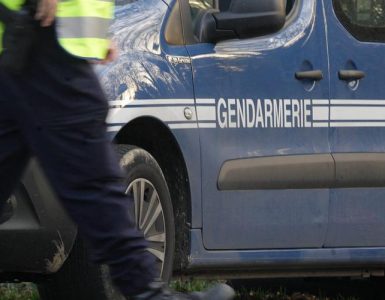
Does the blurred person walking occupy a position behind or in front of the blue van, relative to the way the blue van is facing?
in front

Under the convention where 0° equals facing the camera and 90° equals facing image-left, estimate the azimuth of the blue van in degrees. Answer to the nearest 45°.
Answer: approximately 45°
